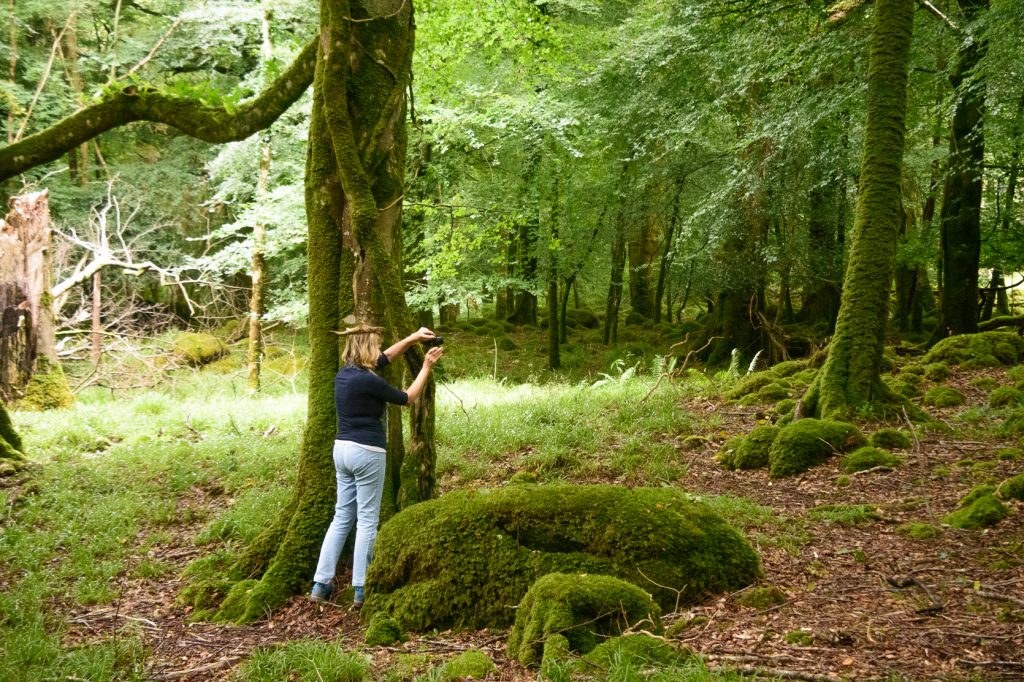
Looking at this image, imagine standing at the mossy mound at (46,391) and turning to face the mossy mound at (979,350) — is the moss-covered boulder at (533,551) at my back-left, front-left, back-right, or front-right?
front-right

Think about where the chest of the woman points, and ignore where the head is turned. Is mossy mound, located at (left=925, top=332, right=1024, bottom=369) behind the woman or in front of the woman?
in front

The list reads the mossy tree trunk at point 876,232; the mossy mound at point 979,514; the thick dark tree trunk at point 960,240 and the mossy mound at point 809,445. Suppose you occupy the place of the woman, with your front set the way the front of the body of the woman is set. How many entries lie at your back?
0

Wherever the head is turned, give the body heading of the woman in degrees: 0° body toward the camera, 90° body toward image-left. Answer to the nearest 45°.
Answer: approximately 225°

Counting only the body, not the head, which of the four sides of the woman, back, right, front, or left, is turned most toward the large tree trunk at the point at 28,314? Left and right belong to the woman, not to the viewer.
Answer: left

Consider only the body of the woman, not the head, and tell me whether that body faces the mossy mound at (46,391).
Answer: no

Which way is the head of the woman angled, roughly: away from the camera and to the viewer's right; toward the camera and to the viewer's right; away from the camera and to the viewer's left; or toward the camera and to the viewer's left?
away from the camera and to the viewer's right

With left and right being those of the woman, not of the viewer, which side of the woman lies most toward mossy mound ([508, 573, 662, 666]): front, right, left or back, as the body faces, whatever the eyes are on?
right

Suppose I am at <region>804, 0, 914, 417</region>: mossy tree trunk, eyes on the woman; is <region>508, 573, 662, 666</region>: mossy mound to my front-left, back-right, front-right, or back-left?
front-left

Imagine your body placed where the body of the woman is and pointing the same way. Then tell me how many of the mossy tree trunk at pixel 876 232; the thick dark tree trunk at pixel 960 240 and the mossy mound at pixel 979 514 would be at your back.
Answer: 0

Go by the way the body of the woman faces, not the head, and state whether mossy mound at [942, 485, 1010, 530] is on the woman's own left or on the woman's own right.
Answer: on the woman's own right

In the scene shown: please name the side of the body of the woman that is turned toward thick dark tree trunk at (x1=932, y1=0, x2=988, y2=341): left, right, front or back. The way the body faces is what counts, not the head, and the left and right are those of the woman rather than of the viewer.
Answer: front

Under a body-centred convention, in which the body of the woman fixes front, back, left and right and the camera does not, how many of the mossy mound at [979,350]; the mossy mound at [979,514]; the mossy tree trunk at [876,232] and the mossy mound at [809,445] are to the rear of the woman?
0

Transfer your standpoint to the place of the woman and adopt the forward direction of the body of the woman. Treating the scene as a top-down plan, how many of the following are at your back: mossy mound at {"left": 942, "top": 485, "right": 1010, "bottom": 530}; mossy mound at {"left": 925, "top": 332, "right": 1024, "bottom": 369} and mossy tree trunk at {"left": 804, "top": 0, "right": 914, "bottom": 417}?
0

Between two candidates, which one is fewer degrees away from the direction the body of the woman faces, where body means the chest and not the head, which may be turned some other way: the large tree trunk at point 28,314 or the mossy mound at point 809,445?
the mossy mound
